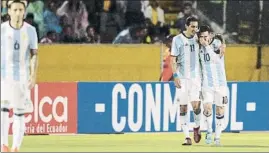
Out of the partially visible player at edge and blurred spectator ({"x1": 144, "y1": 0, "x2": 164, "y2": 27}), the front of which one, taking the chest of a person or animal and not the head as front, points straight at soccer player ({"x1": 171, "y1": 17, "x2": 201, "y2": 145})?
the blurred spectator

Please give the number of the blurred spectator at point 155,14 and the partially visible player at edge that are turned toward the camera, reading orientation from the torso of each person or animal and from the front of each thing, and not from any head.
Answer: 2

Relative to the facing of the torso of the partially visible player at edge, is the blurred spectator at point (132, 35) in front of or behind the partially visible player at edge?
behind

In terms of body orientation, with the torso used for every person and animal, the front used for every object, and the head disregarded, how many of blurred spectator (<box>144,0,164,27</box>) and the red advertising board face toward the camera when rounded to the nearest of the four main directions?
2

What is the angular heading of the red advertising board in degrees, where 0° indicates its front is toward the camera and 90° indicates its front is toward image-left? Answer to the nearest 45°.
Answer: approximately 0°

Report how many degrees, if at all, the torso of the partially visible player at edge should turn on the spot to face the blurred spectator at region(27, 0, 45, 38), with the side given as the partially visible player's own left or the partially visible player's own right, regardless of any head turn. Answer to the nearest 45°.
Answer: approximately 180°

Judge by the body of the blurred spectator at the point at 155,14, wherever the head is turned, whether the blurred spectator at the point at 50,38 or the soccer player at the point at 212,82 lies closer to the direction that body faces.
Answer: the soccer player
